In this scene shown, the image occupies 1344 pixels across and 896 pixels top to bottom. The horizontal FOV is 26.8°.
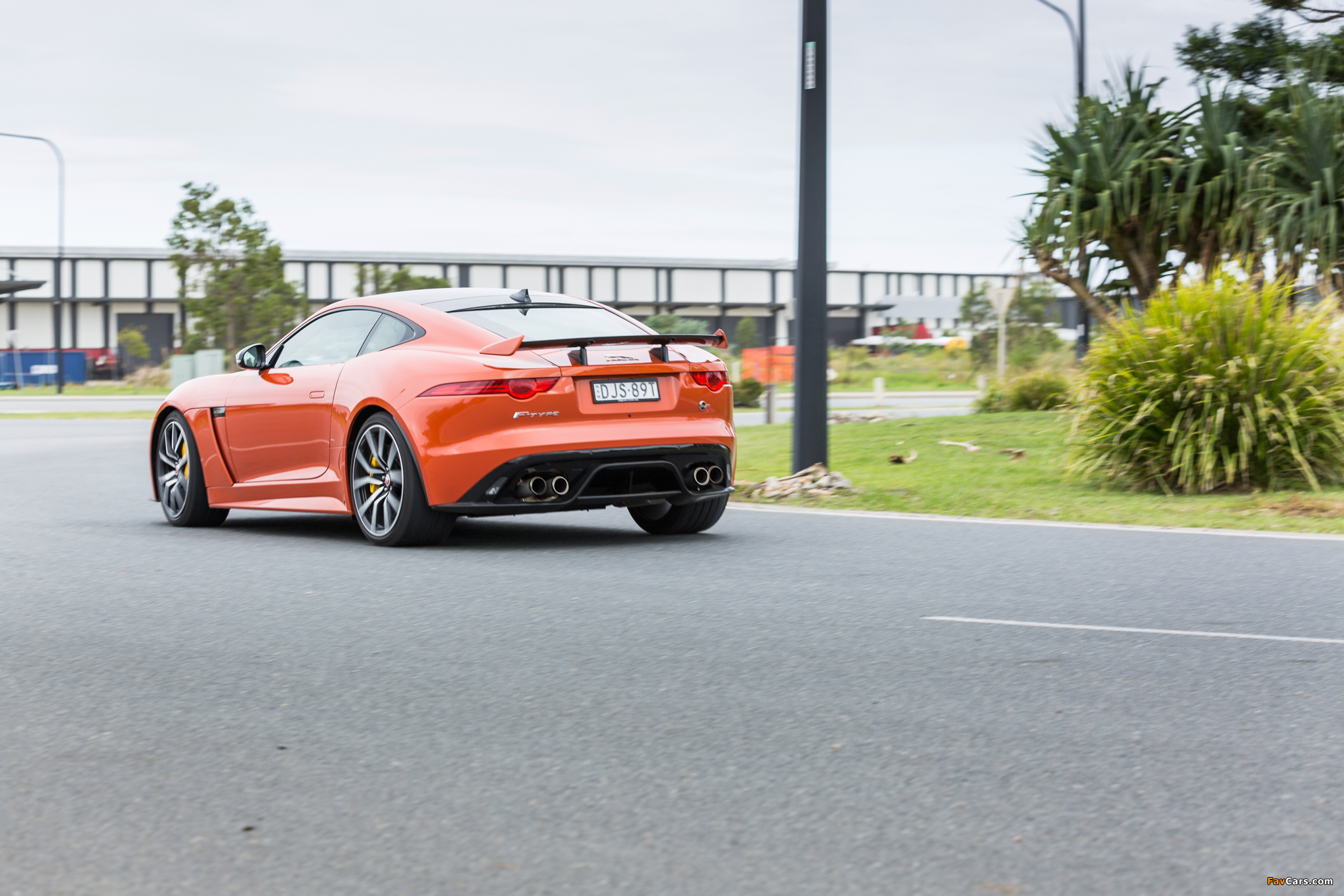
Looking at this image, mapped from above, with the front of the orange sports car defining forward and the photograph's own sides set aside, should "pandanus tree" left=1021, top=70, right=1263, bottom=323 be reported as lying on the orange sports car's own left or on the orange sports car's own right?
on the orange sports car's own right

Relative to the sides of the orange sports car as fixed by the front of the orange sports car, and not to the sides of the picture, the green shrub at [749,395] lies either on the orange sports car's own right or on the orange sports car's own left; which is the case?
on the orange sports car's own right

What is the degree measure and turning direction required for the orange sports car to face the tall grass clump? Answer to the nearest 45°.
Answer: approximately 90° to its right

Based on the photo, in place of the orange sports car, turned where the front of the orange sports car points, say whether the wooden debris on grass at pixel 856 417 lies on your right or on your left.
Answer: on your right

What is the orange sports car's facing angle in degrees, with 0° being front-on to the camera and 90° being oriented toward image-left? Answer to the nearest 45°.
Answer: approximately 135°

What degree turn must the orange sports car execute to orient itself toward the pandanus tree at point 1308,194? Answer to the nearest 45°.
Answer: approximately 90° to its right

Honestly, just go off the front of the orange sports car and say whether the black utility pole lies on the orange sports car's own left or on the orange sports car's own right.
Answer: on the orange sports car's own right
